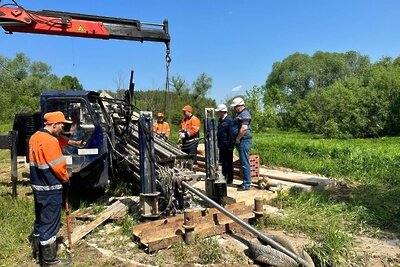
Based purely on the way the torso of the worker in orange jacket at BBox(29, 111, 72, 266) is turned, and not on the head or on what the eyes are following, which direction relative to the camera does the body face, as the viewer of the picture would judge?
to the viewer's right

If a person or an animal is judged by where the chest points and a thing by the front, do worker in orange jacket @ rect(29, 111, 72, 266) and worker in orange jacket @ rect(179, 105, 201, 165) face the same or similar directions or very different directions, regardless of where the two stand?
very different directions

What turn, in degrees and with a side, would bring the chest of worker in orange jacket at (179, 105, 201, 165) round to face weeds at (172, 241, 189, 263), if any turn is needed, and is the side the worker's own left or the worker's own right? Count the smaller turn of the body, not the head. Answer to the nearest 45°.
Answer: approximately 45° to the worker's own left

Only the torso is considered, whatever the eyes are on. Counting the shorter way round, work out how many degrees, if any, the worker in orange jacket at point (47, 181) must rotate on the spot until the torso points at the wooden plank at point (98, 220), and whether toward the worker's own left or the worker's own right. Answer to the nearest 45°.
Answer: approximately 45° to the worker's own left

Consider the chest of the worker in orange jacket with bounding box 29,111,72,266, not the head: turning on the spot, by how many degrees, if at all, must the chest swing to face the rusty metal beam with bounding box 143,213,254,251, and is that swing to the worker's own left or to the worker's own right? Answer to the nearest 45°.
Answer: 0° — they already face it

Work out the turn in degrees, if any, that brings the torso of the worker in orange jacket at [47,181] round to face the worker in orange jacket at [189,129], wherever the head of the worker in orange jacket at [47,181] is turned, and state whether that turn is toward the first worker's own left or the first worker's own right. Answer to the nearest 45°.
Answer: approximately 45° to the first worker's own left

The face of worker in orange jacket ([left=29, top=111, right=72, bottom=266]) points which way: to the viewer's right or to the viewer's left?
to the viewer's right
